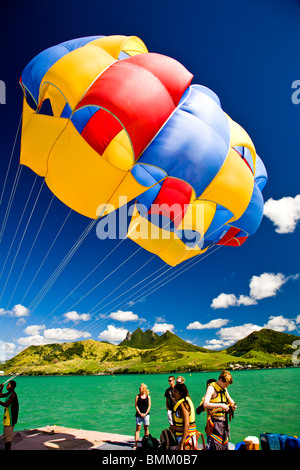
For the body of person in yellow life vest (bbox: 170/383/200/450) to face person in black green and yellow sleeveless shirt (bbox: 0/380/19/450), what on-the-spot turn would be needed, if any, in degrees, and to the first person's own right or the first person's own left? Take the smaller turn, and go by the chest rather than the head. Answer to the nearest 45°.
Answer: approximately 45° to the first person's own right

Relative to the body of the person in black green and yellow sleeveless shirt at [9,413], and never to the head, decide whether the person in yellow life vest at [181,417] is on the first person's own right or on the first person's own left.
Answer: on the first person's own left
